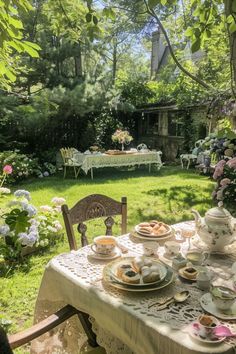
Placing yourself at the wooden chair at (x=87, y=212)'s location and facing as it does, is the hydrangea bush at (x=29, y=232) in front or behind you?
behind

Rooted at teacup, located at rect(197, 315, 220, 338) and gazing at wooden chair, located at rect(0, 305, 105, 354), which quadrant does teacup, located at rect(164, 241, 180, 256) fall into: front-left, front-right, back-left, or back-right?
front-right

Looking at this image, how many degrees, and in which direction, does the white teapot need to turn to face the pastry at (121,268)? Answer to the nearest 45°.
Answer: approximately 45° to its left

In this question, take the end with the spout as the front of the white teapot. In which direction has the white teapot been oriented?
to the viewer's left

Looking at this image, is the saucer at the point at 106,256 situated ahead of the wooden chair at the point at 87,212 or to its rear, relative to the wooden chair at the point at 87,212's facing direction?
ahead

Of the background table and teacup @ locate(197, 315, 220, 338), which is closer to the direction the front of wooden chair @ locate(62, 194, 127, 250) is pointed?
the teacup

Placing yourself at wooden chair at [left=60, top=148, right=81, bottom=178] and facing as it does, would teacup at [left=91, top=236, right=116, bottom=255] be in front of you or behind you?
in front

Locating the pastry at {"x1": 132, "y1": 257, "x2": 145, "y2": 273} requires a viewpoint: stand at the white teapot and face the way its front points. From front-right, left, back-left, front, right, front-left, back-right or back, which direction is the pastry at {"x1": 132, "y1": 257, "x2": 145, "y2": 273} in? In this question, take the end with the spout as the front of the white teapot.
front-left

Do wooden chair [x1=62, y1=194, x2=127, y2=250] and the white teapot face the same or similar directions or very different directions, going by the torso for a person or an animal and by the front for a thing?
very different directions

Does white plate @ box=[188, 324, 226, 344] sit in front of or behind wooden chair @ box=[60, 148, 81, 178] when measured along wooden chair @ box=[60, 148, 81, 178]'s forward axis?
in front

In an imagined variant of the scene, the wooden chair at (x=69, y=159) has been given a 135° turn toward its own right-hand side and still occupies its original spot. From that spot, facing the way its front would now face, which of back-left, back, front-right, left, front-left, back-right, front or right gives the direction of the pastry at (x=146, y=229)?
left

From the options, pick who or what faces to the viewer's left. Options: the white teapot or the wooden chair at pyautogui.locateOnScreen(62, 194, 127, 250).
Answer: the white teapot

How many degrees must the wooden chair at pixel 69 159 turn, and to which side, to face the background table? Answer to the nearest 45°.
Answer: approximately 45° to its left

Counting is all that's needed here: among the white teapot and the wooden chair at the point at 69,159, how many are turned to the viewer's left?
1

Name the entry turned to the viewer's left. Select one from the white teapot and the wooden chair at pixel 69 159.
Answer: the white teapot

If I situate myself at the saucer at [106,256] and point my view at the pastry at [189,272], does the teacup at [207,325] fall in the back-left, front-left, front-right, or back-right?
front-right

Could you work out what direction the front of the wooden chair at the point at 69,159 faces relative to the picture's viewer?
facing the viewer and to the right of the viewer

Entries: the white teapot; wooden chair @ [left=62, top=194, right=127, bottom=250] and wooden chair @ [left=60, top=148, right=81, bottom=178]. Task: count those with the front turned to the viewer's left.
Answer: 1

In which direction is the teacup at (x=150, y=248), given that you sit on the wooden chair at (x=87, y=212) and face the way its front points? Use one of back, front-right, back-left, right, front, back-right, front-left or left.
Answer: front

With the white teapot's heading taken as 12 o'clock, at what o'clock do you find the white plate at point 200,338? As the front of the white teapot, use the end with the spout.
The white plate is roughly at 9 o'clock from the white teapot.
